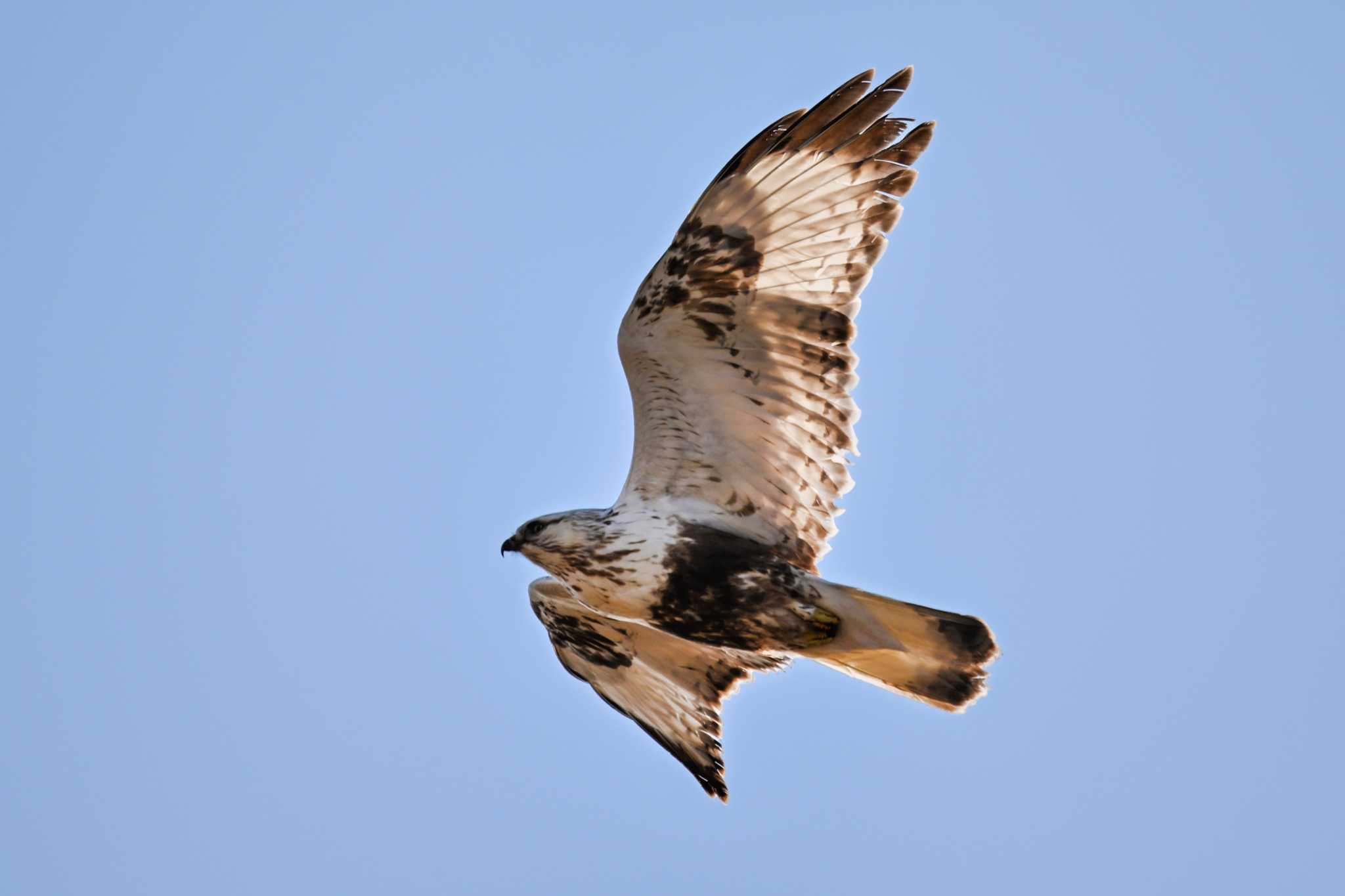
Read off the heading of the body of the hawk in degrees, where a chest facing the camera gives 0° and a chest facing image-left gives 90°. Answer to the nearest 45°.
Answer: approximately 90°
